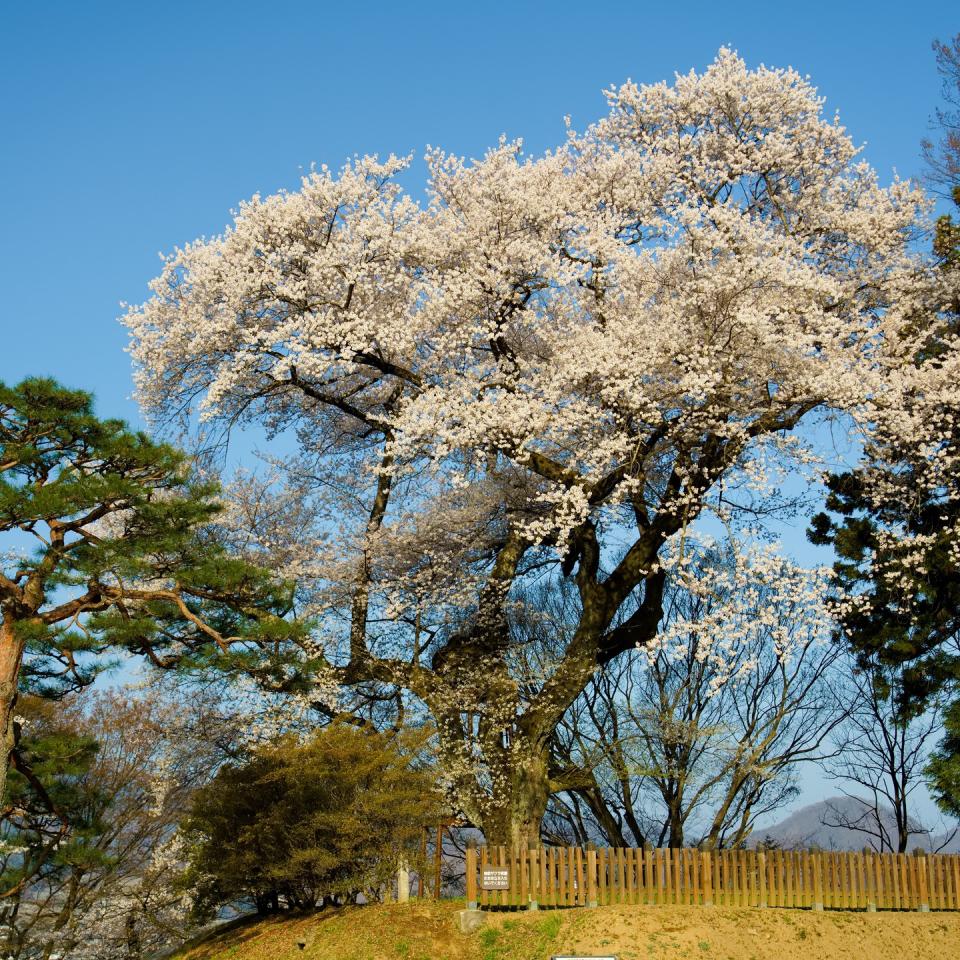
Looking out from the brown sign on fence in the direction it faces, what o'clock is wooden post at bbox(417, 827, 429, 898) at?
The wooden post is roughly at 4 o'clock from the brown sign on fence.

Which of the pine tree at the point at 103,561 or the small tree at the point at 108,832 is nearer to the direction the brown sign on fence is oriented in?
the pine tree

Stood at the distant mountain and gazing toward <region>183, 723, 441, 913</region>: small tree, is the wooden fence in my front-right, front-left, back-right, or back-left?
front-left

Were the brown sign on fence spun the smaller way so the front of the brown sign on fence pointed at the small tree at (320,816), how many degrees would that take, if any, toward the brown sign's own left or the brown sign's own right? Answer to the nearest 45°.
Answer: approximately 90° to the brown sign's own right

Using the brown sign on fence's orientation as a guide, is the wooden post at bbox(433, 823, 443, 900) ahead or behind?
behind

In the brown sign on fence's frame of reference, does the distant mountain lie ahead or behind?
behind

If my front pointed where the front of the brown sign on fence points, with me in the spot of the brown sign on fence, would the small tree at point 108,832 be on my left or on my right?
on my right

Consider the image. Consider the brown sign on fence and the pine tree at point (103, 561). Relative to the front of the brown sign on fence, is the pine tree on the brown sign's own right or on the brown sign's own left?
on the brown sign's own right

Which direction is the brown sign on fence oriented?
toward the camera
